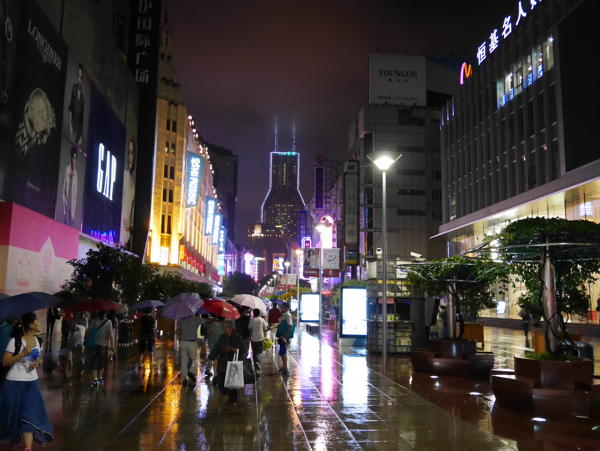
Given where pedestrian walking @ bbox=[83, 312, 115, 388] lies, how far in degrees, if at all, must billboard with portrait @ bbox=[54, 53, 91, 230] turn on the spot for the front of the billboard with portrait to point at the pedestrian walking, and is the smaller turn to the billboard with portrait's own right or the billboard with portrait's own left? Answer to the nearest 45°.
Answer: approximately 45° to the billboard with portrait's own right

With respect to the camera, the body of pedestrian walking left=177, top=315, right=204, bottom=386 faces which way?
away from the camera

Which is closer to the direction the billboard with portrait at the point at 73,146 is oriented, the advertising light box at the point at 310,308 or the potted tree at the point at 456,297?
the potted tree

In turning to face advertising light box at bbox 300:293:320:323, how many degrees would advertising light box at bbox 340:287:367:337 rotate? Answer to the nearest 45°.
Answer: approximately 180°

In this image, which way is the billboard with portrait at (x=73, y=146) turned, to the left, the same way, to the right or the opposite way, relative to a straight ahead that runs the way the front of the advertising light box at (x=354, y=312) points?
to the left

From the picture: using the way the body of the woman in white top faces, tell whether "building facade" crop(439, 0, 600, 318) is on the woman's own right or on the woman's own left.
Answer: on the woman's own left

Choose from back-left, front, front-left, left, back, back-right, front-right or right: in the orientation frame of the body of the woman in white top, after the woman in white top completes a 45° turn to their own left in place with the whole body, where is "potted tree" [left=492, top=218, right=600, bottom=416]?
front

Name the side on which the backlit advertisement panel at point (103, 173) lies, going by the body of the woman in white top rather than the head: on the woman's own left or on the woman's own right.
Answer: on the woman's own left

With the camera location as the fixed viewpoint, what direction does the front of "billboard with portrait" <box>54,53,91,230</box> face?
facing the viewer and to the right of the viewer

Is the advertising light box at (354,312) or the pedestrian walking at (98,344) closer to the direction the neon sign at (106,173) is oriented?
the advertising light box

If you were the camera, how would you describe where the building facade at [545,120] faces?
facing the viewer and to the left of the viewer

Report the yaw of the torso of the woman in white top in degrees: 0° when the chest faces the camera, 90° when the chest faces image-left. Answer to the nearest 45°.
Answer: approximately 315°

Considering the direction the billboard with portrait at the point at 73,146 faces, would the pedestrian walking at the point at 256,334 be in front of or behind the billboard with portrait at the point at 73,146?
in front

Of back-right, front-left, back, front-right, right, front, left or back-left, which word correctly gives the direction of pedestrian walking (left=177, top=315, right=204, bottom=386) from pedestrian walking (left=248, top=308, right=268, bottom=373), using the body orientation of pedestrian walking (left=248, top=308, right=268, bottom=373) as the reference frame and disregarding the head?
back-left
